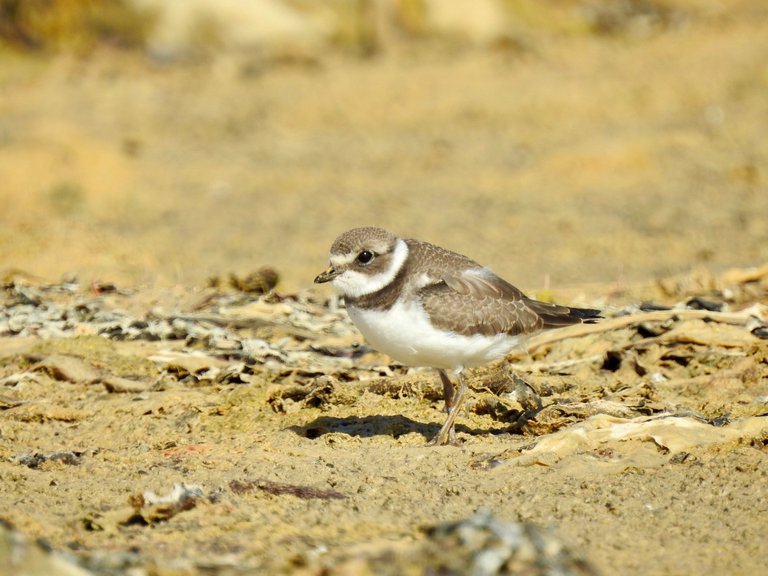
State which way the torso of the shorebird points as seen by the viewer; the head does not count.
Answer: to the viewer's left
